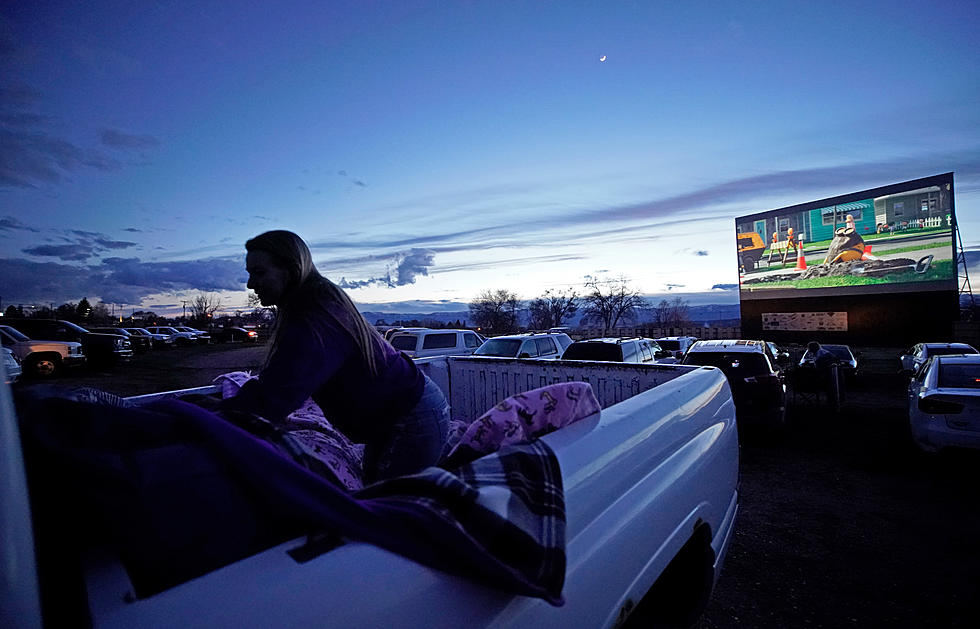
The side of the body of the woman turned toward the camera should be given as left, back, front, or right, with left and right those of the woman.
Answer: left

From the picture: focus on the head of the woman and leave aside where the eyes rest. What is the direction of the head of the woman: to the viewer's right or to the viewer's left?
to the viewer's left

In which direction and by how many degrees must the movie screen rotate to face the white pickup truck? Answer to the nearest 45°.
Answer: approximately 45° to its left

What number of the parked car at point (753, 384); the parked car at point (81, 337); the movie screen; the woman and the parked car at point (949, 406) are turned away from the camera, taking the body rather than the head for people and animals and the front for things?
2

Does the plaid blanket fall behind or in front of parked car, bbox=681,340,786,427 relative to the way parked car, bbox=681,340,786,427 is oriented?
behind

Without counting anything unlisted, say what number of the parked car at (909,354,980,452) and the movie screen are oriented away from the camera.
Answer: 1

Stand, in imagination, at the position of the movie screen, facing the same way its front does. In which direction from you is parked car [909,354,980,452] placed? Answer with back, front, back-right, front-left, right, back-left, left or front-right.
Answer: front-left

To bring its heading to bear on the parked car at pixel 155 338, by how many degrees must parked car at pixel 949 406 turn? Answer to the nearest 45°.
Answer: approximately 90° to its left

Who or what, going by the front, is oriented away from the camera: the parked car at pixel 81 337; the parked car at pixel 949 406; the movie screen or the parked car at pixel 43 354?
the parked car at pixel 949 406

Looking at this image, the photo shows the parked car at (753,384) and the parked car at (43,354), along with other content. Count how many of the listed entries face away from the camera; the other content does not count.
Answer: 1

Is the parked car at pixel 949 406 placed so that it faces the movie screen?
yes

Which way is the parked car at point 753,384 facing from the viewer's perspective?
away from the camera

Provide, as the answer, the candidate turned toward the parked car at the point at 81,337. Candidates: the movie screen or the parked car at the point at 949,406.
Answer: the movie screen

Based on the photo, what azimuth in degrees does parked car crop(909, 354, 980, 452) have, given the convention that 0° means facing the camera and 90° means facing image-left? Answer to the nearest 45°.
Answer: approximately 180°

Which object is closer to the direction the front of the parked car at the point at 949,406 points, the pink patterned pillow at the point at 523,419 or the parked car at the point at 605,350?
the parked car

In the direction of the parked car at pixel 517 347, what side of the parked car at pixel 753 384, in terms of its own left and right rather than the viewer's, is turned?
left

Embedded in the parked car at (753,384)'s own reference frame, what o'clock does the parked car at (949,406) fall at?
the parked car at (949,406) is roughly at 4 o'clock from the parked car at (753,384).

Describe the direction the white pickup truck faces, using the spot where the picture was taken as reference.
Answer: facing the viewer and to the left of the viewer

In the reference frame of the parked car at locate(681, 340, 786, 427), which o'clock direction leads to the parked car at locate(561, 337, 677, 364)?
the parked car at locate(561, 337, 677, 364) is roughly at 10 o'clock from the parked car at locate(681, 340, 786, 427).

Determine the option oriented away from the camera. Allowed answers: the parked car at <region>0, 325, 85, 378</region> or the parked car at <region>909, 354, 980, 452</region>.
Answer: the parked car at <region>909, 354, 980, 452</region>
